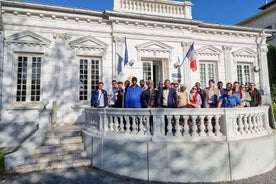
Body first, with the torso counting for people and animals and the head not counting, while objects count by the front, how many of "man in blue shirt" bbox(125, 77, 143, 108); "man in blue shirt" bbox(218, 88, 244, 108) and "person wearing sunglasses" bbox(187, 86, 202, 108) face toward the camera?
3

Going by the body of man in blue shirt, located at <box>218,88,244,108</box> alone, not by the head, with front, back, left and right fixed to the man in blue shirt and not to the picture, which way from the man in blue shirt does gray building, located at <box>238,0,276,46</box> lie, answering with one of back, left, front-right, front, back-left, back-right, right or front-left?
back

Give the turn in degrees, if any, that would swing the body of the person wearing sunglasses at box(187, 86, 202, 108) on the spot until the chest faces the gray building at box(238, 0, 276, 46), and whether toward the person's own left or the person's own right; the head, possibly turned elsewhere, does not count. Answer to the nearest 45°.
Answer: approximately 135° to the person's own left

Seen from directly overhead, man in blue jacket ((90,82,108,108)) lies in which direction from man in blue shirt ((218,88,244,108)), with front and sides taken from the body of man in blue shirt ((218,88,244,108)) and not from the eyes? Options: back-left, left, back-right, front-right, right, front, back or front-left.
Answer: right

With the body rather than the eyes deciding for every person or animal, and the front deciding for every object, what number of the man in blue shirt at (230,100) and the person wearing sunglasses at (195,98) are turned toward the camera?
2

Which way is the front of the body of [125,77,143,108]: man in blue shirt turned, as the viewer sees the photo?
toward the camera

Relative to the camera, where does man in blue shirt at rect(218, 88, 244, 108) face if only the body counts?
toward the camera

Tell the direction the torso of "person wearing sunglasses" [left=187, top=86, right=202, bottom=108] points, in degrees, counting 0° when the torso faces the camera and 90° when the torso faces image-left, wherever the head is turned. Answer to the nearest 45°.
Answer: approximately 0°

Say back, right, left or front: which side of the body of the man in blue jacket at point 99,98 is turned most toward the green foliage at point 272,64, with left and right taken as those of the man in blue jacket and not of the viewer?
left

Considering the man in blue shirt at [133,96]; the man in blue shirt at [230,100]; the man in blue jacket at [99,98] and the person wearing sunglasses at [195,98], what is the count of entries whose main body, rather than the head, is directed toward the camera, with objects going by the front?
4

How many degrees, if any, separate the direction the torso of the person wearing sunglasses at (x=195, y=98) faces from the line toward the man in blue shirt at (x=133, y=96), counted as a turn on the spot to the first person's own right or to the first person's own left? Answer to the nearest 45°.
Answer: approximately 45° to the first person's own right

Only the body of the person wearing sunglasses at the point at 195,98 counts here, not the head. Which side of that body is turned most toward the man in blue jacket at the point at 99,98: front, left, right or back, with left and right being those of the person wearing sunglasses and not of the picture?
right

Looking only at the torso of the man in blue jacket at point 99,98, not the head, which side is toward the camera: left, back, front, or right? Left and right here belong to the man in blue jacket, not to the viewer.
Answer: front
